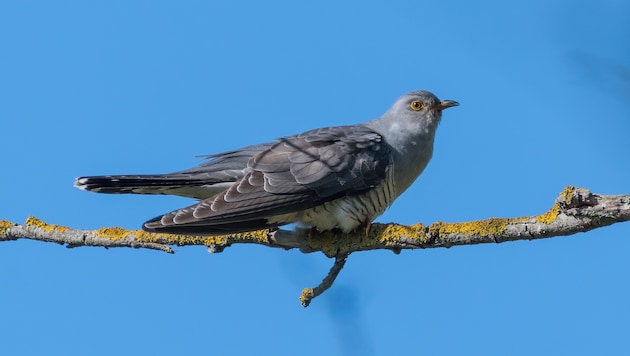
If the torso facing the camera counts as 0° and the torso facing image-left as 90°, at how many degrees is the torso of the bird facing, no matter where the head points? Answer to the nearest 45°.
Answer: approximately 270°
